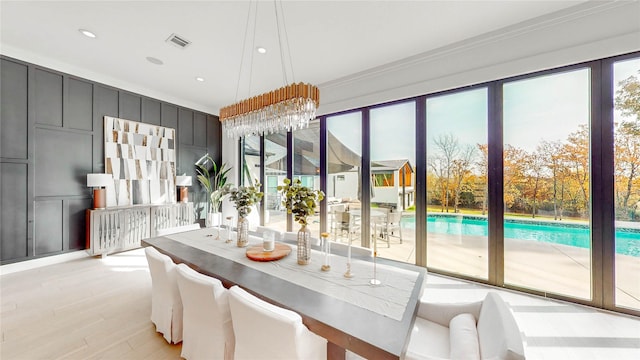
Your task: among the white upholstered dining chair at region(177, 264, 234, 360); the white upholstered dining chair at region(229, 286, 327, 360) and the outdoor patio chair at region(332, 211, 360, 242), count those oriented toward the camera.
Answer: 0

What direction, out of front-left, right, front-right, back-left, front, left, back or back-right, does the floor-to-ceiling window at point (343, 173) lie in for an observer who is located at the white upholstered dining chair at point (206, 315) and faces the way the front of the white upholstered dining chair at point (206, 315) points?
front

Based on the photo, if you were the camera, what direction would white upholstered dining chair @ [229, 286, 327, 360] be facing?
facing away from the viewer and to the right of the viewer

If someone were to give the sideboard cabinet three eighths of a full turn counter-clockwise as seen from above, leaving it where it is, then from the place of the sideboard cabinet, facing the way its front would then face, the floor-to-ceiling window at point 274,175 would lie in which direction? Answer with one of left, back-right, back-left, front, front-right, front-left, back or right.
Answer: right

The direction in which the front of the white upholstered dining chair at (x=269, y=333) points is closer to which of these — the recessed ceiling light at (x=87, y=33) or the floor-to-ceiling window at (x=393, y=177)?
the floor-to-ceiling window

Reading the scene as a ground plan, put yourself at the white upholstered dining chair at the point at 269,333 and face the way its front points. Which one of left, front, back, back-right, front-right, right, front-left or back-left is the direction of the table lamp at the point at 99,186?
left

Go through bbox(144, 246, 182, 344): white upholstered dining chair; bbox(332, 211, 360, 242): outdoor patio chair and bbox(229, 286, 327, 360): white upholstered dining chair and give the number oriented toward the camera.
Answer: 0

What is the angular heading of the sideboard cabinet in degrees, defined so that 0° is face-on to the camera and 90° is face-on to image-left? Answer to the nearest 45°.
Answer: approximately 315°

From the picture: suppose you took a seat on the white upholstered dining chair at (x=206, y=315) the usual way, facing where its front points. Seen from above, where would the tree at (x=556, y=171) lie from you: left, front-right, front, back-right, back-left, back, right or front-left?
front-right

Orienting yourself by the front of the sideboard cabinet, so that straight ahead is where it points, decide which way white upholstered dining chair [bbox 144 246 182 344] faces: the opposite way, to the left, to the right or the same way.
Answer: to the left

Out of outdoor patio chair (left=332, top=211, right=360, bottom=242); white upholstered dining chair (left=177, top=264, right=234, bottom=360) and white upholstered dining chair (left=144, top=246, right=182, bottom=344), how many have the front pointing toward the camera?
0

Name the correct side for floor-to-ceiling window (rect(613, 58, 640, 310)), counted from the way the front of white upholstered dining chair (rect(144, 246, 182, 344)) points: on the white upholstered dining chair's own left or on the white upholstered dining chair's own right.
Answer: on the white upholstered dining chair's own right

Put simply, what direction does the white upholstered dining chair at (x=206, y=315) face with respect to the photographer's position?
facing away from the viewer and to the right of the viewer

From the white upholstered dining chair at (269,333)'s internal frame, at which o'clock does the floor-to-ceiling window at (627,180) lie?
The floor-to-ceiling window is roughly at 1 o'clock from the white upholstered dining chair.

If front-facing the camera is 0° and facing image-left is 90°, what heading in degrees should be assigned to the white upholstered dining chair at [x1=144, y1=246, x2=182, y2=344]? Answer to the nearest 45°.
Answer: approximately 225°

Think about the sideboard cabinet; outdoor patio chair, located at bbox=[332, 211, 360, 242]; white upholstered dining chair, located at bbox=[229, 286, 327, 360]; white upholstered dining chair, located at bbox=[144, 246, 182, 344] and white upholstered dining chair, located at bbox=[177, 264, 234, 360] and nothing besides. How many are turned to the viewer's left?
0

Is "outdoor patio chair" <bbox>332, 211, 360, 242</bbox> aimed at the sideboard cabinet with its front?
no

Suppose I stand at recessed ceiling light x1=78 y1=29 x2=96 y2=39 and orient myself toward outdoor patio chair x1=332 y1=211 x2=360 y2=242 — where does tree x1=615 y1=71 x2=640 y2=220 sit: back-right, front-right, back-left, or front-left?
front-right
